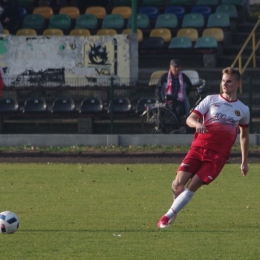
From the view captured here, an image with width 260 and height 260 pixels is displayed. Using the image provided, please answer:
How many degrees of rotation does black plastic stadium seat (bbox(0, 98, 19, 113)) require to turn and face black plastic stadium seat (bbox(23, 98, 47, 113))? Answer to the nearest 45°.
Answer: approximately 90° to its left

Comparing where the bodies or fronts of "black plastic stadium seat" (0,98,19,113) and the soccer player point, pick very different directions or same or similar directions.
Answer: same or similar directions

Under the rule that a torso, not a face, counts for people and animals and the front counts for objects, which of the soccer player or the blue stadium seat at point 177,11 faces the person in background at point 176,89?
the blue stadium seat

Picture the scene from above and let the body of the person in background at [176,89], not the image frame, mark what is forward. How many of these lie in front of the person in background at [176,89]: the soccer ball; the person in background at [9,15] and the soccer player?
2

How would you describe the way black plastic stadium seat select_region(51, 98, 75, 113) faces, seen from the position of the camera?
facing the viewer

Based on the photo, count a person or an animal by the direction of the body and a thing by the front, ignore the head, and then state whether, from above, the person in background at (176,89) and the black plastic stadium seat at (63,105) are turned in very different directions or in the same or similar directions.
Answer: same or similar directions

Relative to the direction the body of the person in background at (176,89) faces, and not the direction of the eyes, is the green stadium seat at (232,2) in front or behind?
behind

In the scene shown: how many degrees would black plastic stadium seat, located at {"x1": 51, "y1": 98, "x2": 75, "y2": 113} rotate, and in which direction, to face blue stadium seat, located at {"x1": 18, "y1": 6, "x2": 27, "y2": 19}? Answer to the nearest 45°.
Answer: approximately 180°

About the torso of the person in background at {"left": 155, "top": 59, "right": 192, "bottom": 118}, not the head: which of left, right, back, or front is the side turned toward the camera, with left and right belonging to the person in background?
front

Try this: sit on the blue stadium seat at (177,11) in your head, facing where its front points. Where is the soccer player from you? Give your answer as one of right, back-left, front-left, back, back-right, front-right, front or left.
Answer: front

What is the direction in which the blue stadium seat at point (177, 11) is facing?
toward the camera

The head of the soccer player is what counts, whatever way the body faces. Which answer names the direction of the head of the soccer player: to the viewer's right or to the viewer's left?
to the viewer's left

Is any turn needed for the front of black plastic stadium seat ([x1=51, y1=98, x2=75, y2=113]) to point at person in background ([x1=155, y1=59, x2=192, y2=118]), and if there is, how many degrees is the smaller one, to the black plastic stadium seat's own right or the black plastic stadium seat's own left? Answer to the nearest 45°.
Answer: approximately 45° to the black plastic stadium seat's own left

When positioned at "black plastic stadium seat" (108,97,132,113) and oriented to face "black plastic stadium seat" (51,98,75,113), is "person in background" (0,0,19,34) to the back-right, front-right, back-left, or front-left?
front-right
